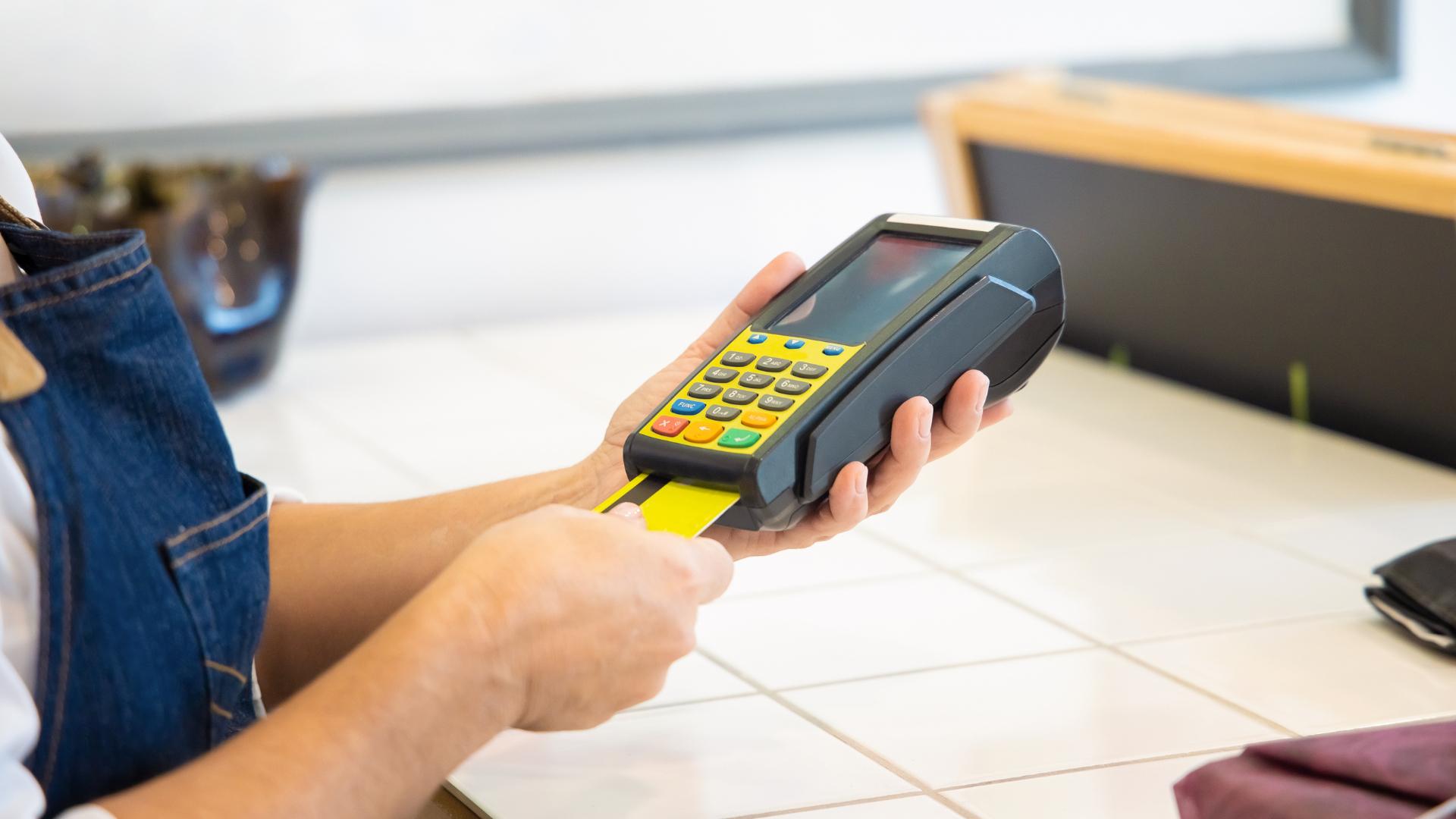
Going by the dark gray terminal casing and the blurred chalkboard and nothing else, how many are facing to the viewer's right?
0

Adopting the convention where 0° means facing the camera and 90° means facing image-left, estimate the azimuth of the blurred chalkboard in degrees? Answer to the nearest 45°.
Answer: approximately 45°

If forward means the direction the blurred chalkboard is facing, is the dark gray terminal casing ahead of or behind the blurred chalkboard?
ahead

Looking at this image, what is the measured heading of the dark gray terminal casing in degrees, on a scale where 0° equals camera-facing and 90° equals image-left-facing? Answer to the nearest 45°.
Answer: approximately 45°

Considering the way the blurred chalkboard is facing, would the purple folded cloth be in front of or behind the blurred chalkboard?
in front

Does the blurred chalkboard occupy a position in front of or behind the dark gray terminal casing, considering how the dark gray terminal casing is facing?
behind
